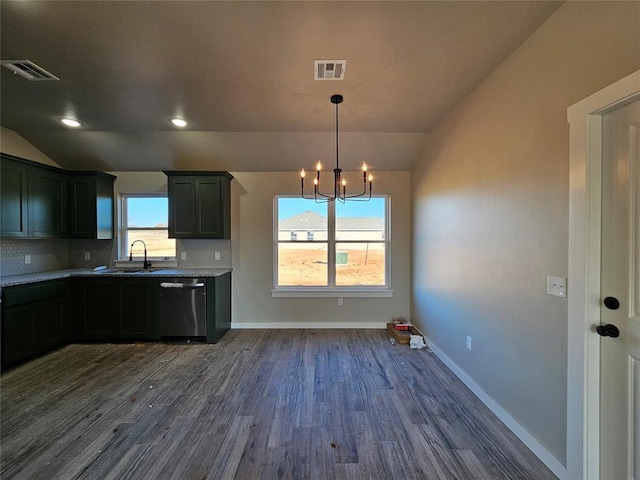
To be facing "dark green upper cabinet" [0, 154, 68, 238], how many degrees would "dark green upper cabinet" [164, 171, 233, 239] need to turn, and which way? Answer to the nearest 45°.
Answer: approximately 90° to its right

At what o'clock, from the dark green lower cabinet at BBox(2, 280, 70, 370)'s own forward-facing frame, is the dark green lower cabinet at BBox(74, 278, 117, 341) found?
the dark green lower cabinet at BBox(74, 278, 117, 341) is roughly at 10 o'clock from the dark green lower cabinet at BBox(2, 280, 70, 370).

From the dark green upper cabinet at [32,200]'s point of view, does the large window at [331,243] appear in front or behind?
in front

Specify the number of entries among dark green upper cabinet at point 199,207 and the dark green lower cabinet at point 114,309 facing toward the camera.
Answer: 2

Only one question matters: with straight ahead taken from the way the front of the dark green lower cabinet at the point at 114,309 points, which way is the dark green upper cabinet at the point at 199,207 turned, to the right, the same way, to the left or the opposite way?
the same way

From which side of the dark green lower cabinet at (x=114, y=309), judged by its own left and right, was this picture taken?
front

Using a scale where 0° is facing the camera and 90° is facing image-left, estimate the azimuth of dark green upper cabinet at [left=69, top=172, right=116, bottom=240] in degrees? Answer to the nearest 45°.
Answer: approximately 45°

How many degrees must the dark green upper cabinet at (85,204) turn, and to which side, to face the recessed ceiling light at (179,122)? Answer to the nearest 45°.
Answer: approximately 90° to its left

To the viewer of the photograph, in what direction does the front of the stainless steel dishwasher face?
facing the viewer

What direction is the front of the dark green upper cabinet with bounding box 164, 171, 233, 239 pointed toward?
toward the camera

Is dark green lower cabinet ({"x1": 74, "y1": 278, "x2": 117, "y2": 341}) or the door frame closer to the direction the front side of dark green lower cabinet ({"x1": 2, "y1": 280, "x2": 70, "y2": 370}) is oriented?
the door frame

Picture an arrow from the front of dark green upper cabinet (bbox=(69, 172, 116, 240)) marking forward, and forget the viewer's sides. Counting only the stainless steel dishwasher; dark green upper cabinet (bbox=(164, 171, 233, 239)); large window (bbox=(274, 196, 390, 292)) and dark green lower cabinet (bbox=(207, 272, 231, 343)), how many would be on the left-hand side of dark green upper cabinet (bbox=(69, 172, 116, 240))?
4

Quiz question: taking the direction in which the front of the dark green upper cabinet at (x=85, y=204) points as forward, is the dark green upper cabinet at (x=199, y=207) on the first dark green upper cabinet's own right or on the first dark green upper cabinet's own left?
on the first dark green upper cabinet's own left

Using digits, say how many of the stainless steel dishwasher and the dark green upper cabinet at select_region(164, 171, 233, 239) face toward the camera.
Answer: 2
